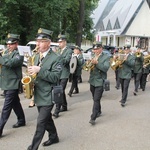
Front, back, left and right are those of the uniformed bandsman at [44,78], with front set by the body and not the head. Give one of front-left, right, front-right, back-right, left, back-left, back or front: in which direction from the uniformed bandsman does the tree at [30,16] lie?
back-right

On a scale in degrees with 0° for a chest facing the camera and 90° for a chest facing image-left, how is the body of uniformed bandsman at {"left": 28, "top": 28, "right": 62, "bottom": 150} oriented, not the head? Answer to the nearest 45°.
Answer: approximately 45°

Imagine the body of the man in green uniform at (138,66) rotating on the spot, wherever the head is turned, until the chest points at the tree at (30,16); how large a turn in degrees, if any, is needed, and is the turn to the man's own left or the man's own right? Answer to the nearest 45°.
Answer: approximately 90° to the man's own right

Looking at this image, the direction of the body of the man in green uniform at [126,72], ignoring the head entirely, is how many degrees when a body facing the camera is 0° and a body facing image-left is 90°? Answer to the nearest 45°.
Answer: approximately 45°

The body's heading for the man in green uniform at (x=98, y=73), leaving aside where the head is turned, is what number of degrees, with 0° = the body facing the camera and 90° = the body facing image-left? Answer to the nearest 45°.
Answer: approximately 45°

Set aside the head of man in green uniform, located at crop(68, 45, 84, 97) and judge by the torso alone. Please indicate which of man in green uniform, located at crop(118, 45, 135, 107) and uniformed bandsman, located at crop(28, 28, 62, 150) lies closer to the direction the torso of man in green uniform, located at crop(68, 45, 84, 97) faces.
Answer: the uniformed bandsman
